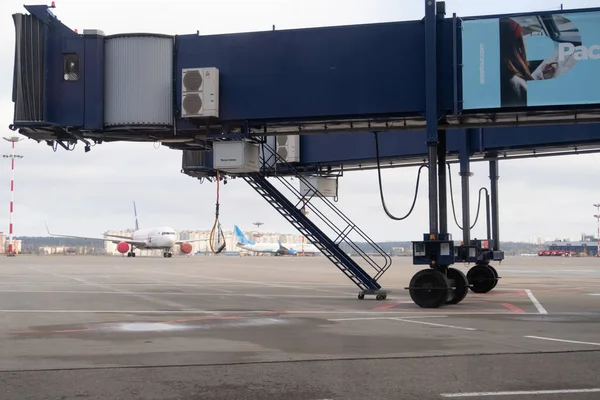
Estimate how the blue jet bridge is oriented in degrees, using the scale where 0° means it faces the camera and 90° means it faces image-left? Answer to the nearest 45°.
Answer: approximately 90°
